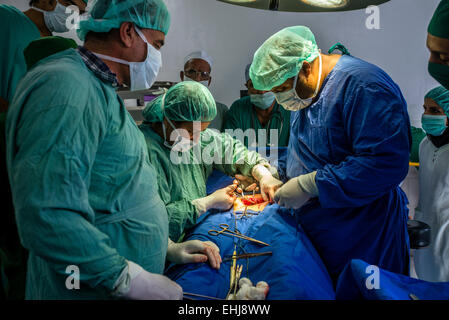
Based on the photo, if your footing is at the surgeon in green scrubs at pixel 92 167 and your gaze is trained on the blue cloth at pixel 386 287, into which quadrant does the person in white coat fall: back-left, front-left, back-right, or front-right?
front-left

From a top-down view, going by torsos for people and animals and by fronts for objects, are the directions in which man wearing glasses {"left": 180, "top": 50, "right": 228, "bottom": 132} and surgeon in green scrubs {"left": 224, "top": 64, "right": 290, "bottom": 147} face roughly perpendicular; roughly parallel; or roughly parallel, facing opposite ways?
roughly parallel

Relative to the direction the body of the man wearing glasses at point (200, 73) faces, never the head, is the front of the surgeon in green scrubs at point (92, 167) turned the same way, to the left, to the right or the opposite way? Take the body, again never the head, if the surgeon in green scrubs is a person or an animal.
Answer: to the left

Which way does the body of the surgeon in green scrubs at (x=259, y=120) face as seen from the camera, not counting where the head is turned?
toward the camera

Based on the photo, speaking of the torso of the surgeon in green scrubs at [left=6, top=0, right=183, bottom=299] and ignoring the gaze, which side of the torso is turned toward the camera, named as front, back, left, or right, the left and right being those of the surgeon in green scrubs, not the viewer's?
right

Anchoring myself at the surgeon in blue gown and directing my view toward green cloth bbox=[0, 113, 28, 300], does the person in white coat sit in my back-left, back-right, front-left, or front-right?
back-right

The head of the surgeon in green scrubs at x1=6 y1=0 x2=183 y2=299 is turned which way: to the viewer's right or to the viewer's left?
to the viewer's right

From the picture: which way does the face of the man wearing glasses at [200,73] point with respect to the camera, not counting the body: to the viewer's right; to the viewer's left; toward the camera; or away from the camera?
toward the camera

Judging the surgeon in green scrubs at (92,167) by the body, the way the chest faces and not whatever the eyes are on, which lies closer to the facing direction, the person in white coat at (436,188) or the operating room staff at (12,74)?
the person in white coat

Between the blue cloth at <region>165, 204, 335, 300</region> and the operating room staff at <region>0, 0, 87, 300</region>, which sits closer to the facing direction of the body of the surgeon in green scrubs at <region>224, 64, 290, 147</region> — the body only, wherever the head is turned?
the blue cloth

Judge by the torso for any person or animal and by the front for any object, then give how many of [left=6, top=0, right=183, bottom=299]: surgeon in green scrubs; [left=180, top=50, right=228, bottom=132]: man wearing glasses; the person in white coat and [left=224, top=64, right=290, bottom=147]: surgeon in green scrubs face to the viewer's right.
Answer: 1

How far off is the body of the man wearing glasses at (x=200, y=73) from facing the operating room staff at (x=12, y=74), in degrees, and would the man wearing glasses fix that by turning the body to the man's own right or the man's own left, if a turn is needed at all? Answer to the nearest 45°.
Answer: approximately 45° to the man's own right

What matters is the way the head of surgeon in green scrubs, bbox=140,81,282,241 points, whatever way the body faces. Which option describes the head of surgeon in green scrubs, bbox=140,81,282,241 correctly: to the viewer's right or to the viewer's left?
to the viewer's right

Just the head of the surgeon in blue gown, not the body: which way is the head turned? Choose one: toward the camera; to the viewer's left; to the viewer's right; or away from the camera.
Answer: to the viewer's left

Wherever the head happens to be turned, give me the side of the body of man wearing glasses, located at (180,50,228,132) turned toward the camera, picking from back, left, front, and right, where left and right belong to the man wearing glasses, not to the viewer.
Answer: front

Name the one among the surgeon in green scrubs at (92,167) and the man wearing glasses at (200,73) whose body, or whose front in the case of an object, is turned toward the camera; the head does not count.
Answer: the man wearing glasses

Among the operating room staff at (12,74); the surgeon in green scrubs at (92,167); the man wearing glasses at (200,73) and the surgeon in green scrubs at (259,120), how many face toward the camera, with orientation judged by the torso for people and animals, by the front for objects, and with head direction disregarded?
2
